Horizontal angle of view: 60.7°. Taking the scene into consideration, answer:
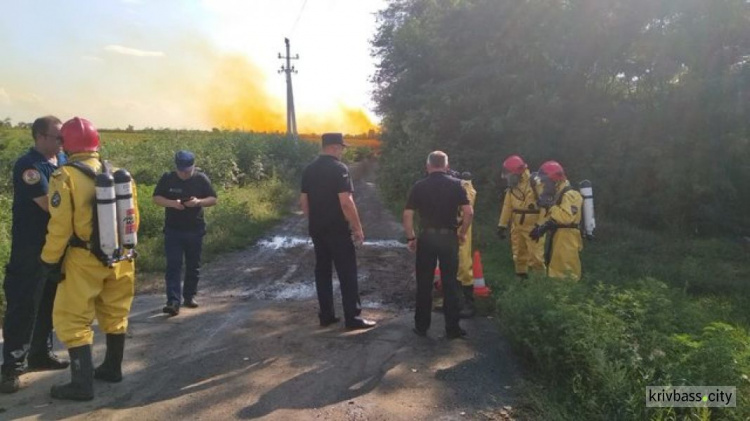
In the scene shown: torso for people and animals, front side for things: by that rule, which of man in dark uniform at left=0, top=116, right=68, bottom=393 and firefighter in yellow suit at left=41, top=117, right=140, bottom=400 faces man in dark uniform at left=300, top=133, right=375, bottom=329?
man in dark uniform at left=0, top=116, right=68, bottom=393

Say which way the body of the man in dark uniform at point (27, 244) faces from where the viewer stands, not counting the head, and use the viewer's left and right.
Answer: facing to the right of the viewer

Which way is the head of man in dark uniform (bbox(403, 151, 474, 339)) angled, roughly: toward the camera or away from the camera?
away from the camera

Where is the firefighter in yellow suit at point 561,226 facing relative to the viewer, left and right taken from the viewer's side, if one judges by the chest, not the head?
facing to the left of the viewer

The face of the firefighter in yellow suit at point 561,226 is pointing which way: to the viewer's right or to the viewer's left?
to the viewer's left

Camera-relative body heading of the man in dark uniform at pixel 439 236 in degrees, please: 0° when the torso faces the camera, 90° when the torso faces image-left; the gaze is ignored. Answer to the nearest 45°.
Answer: approximately 180°
